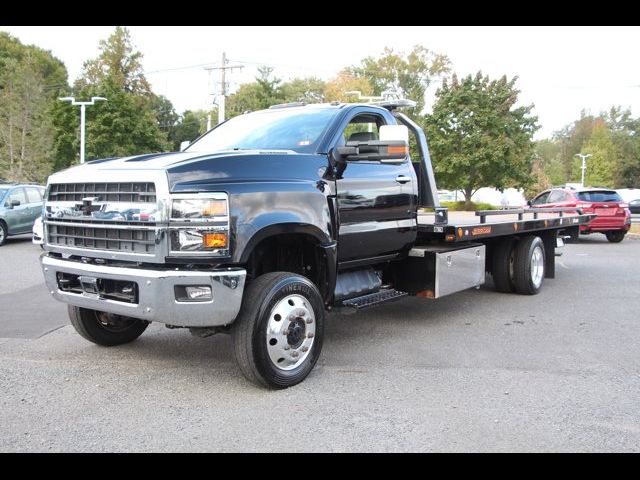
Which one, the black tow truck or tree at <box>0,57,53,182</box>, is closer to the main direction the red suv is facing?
the tree

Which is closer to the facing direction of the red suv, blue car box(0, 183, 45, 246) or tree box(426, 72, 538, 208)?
the tree

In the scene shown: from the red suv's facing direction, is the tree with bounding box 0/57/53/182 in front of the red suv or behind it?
in front

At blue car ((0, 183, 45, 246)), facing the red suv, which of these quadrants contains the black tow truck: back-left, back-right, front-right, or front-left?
front-right

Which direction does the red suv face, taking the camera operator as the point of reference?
facing away from the viewer and to the left of the viewer

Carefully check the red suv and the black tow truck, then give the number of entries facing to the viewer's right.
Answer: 0

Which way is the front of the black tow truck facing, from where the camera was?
facing the viewer and to the left of the viewer

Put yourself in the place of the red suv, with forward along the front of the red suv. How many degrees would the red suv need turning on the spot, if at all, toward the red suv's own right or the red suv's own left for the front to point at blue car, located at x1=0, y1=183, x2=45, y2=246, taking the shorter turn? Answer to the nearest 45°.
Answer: approximately 90° to the red suv's own left

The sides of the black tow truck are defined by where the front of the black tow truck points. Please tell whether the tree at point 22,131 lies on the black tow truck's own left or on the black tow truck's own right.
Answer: on the black tow truck's own right

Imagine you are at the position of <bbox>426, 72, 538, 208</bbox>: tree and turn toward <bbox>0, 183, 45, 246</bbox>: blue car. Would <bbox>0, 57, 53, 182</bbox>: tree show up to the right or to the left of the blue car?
right

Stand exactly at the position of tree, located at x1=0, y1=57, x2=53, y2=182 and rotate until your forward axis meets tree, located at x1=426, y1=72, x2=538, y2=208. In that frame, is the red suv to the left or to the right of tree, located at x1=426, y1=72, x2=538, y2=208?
right

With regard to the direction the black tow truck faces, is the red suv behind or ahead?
behind

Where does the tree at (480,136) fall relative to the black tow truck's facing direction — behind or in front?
behind

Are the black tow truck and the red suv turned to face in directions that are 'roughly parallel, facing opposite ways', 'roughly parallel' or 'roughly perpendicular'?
roughly perpendicular

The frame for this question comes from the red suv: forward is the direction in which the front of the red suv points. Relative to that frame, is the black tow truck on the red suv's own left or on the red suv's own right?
on the red suv's own left

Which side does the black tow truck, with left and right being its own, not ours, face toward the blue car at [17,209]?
right
